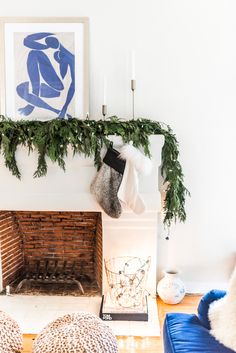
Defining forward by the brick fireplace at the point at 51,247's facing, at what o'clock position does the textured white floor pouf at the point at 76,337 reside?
The textured white floor pouf is roughly at 12 o'clock from the brick fireplace.

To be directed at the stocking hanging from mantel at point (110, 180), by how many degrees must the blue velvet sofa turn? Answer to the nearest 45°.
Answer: approximately 45° to its right

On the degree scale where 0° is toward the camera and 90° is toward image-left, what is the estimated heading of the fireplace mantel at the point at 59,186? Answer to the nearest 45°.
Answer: approximately 0°

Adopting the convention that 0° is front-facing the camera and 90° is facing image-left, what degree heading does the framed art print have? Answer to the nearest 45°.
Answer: approximately 0°

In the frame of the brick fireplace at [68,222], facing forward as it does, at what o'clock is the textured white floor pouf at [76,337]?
The textured white floor pouf is roughly at 12 o'clock from the brick fireplace.

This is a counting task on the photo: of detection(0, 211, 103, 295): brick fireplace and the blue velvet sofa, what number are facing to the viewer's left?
1

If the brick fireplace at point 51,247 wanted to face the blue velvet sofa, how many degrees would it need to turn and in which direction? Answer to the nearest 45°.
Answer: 0° — it already faces it

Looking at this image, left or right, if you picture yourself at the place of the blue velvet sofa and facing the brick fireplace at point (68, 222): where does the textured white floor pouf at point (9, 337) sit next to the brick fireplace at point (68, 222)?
left
